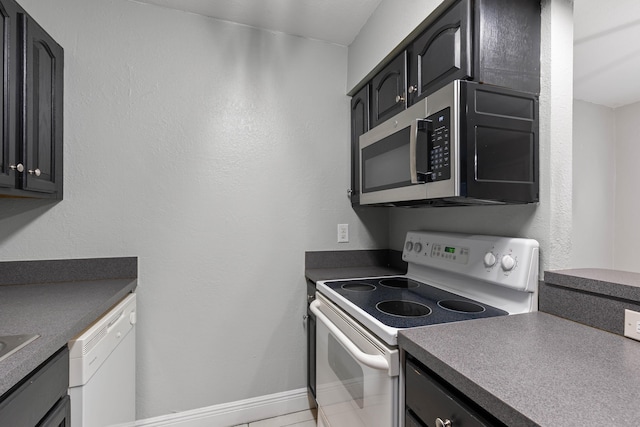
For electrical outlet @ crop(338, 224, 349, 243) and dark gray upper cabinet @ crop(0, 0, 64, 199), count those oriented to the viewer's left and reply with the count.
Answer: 0

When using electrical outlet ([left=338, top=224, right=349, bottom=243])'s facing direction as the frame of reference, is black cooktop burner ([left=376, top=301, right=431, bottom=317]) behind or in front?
in front

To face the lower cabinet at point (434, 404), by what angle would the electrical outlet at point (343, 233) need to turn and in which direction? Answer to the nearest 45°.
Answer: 0° — it already faces it

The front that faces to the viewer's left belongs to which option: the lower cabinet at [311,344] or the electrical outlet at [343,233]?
the lower cabinet

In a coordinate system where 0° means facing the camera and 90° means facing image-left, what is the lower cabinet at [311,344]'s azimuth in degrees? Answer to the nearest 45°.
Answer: approximately 90°

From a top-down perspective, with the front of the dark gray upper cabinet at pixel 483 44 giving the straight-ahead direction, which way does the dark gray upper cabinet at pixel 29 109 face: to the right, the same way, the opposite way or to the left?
the opposite way

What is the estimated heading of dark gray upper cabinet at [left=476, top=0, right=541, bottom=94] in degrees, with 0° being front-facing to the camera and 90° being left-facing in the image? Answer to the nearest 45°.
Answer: approximately 45°

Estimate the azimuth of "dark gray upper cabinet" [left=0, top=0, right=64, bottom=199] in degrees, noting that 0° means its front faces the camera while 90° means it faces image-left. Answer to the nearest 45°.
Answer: approximately 315°

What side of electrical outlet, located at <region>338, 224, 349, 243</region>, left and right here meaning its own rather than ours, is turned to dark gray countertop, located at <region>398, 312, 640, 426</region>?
front

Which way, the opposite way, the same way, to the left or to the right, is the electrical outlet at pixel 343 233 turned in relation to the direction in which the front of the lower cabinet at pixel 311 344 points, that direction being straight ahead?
to the left

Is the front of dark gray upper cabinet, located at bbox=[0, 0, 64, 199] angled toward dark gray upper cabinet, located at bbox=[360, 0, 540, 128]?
yes
